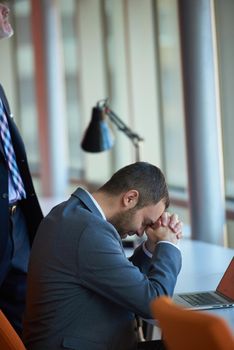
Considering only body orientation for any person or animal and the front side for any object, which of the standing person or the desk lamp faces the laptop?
the standing person

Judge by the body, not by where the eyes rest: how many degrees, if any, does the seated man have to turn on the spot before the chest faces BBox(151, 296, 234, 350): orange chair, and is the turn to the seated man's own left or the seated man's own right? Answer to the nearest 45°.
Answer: approximately 90° to the seated man's own right

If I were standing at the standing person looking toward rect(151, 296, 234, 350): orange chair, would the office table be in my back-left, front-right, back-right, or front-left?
front-left

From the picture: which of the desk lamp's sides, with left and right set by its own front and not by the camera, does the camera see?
left

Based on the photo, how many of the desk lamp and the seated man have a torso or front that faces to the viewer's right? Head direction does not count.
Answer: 1

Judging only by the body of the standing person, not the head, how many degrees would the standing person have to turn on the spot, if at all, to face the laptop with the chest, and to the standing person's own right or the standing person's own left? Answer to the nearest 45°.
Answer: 0° — they already face it

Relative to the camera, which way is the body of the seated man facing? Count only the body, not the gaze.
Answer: to the viewer's right

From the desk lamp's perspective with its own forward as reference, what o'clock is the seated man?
The seated man is roughly at 9 o'clock from the desk lamp.

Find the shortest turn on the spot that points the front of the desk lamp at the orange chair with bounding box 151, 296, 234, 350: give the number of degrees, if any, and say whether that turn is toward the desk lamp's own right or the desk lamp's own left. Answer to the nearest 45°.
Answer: approximately 90° to the desk lamp's own left
